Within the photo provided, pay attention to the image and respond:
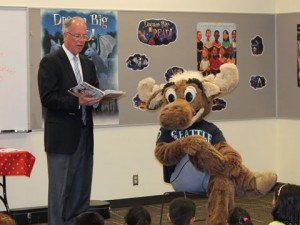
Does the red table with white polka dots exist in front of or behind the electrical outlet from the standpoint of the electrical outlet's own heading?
in front

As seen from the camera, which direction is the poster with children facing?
toward the camera

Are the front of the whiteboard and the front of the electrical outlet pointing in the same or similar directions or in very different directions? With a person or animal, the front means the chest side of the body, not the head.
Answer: same or similar directions

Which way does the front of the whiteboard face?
toward the camera

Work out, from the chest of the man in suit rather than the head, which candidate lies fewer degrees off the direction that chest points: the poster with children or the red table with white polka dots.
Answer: the poster with children

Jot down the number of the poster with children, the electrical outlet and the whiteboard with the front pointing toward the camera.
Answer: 3

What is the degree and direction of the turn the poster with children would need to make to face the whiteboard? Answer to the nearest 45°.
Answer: approximately 45° to its right

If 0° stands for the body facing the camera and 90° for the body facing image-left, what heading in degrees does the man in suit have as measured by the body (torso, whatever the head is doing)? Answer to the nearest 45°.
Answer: approximately 315°

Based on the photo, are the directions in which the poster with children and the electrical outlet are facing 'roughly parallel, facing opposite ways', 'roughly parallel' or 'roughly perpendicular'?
roughly parallel

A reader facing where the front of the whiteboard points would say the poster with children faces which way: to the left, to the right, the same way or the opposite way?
the same way

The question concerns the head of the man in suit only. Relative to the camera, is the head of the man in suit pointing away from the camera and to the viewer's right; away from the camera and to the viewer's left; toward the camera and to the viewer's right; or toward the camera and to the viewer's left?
toward the camera and to the viewer's right

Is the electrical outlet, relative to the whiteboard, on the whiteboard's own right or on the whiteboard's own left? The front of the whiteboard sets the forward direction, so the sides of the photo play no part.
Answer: on the whiteboard's own left

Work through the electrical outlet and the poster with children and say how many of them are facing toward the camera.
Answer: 2
